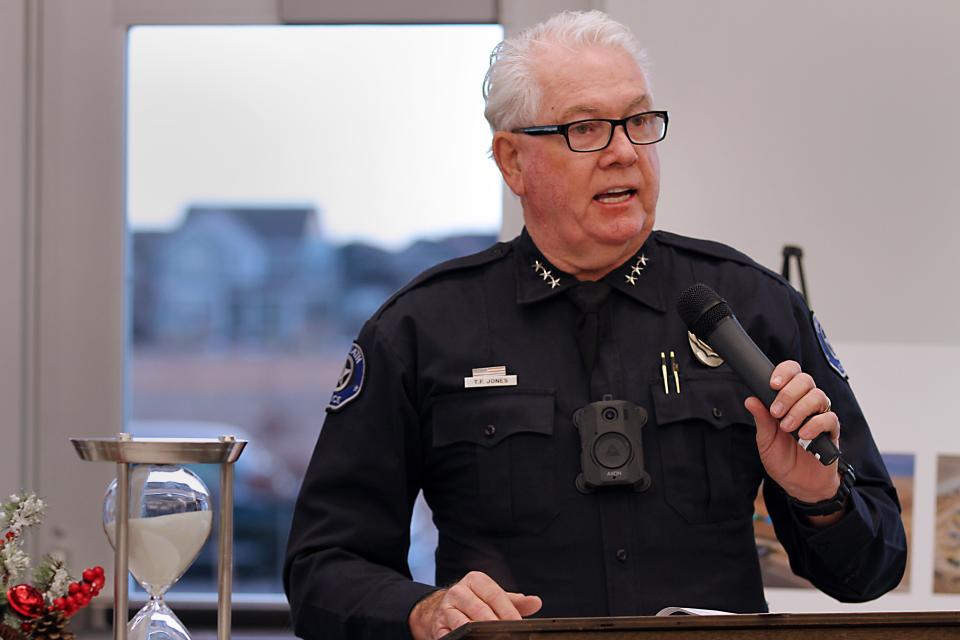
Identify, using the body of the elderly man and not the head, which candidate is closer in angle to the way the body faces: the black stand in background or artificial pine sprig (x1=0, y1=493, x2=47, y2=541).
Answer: the artificial pine sprig

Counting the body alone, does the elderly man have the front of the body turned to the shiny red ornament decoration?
no

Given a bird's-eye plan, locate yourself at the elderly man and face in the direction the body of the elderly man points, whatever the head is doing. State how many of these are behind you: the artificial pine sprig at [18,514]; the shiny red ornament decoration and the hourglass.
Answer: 0

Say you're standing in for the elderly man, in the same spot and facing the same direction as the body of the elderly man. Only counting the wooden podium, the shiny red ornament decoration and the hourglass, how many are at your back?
0

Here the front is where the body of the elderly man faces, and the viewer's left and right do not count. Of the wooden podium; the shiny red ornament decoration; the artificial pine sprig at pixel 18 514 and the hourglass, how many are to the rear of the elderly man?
0

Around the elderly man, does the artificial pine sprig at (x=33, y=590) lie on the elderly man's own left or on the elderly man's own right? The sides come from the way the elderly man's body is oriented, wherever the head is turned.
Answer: on the elderly man's own right

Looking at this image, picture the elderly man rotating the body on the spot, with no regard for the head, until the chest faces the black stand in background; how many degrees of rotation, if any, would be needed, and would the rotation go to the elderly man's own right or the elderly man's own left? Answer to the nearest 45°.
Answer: approximately 135° to the elderly man's own left

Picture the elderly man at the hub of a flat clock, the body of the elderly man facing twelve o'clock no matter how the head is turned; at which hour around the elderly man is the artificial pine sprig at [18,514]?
The artificial pine sprig is roughly at 2 o'clock from the elderly man.

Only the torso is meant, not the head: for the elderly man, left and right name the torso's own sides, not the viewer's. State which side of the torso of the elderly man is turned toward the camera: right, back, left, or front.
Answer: front

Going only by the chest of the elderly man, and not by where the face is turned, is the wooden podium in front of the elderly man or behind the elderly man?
in front

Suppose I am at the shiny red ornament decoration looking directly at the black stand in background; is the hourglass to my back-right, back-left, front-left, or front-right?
front-right

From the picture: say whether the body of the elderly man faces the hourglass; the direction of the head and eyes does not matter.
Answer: no
